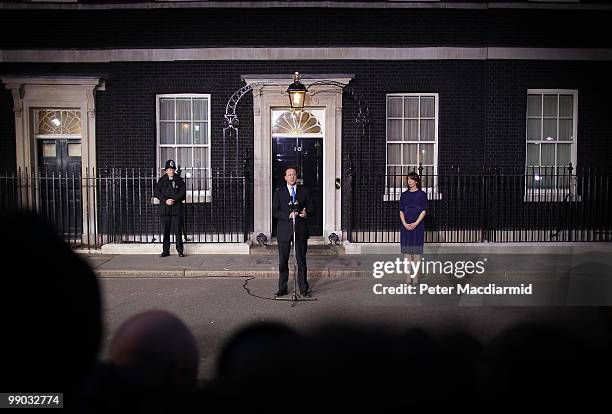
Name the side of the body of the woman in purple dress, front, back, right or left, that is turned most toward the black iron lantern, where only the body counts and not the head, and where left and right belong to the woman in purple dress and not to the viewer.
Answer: right

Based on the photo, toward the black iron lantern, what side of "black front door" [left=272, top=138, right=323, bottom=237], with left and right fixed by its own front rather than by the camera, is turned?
front

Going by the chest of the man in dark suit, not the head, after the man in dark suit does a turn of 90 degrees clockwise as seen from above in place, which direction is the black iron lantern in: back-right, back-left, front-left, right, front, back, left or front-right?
right

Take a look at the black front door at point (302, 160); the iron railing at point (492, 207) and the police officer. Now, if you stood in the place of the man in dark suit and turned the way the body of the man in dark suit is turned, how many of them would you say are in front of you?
0

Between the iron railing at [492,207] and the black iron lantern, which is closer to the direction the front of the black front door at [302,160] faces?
the black iron lantern

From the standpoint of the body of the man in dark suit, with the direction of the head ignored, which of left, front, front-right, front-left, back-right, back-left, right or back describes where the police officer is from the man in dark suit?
back-right

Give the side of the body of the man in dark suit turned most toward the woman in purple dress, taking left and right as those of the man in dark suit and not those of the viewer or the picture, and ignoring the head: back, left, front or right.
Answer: left

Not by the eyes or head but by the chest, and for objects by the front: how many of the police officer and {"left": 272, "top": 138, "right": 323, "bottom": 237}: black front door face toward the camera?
2

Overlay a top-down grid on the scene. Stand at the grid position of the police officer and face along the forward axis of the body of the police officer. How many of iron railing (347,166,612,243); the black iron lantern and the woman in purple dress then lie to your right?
0

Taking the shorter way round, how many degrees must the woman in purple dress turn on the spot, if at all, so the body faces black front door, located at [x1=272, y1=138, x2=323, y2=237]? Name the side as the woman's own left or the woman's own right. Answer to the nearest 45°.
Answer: approximately 90° to the woman's own right

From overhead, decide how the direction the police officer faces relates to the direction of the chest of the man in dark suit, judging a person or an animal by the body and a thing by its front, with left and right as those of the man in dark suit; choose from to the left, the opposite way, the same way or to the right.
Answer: the same way

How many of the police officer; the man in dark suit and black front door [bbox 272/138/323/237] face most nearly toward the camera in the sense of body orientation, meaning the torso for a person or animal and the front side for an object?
3

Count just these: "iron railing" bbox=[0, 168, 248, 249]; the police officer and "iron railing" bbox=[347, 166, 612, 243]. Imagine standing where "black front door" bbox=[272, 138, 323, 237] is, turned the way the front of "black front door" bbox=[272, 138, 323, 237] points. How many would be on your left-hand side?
1

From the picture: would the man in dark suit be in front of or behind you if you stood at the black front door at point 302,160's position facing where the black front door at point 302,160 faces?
in front

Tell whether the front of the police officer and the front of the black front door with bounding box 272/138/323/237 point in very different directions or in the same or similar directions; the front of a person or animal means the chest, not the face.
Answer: same or similar directions

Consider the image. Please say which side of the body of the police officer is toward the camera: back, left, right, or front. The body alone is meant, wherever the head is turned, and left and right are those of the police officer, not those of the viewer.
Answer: front

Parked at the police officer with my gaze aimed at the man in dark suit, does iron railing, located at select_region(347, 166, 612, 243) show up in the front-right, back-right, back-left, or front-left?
front-left

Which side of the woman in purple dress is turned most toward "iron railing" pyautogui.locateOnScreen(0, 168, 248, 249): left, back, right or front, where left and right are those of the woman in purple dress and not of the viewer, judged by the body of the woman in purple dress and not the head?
right
